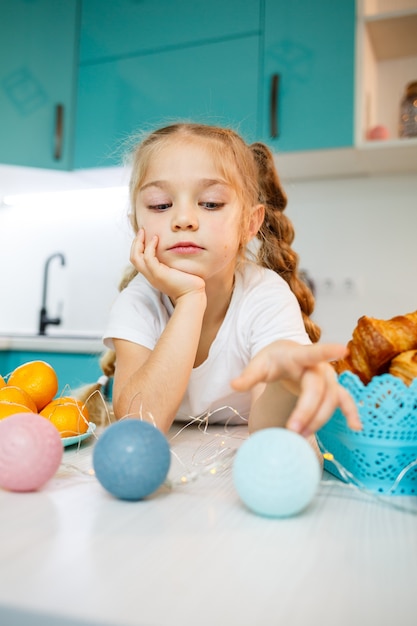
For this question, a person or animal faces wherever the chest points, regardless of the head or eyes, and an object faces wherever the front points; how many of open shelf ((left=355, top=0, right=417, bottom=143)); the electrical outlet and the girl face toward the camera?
3

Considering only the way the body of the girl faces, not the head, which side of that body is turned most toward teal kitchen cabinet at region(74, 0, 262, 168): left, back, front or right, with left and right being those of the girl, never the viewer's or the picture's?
back

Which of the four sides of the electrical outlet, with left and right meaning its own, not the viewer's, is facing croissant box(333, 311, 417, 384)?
front

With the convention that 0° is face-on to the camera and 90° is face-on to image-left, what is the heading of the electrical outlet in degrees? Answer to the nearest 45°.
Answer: approximately 0°

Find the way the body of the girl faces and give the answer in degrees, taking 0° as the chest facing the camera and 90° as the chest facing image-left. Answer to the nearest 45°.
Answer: approximately 0°

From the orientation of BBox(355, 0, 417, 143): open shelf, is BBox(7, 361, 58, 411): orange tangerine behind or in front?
in front

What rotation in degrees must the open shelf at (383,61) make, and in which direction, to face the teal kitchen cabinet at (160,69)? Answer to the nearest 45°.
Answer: approximately 90° to its right

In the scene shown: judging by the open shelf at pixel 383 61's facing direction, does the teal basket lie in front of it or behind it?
in front

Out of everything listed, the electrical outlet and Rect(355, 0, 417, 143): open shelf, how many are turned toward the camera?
2

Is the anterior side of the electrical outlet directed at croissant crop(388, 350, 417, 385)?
yes

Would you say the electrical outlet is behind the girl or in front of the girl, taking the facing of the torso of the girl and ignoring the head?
behind
